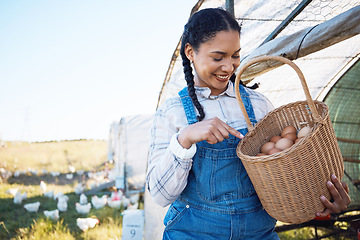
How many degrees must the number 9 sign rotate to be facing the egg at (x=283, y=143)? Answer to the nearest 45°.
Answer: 0° — it already faces it

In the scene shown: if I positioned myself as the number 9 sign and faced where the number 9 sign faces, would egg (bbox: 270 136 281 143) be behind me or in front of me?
in front

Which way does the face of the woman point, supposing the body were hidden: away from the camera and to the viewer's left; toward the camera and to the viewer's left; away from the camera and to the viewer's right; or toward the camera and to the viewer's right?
toward the camera and to the viewer's right

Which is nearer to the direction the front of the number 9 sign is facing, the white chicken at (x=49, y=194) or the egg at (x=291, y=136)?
the egg

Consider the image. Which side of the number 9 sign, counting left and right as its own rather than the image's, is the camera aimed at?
front

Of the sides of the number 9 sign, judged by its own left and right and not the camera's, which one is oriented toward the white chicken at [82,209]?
back

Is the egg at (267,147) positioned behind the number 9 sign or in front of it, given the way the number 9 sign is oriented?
in front

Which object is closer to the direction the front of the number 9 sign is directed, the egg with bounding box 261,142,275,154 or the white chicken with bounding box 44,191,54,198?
the egg
